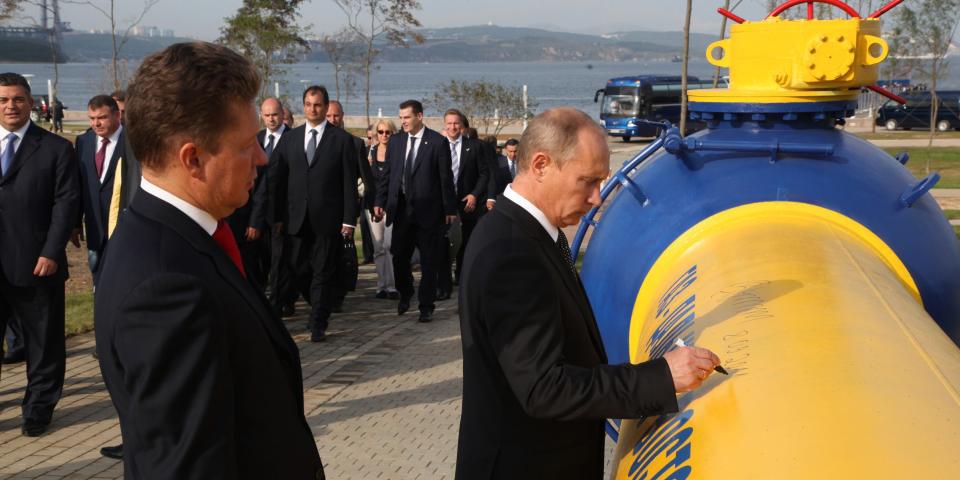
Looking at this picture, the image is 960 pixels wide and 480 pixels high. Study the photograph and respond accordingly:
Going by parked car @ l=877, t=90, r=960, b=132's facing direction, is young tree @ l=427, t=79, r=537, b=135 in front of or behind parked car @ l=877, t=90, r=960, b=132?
in front

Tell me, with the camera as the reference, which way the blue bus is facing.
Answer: facing the viewer and to the left of the viewer

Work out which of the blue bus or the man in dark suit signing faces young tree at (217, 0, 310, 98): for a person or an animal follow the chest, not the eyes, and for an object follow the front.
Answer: the blue bus

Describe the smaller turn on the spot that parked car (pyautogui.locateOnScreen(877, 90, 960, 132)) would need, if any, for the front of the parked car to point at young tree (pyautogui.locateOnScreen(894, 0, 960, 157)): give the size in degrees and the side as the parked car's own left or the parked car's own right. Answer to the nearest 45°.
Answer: approximately 90° to the parked car's own left

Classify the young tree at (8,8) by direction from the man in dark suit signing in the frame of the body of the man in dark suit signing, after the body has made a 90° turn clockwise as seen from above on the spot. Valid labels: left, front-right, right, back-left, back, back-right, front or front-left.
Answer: back-right

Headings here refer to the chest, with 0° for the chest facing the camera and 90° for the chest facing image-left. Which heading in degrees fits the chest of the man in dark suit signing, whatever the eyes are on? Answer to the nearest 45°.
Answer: approximately 270°

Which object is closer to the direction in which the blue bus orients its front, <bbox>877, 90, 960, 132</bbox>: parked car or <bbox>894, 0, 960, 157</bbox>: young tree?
the young tree

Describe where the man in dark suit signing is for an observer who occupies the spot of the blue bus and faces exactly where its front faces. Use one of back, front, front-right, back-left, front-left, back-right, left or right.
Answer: front-left

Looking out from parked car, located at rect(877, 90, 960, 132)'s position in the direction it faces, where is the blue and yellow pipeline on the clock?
The blue and yellow pipeline is roughly at 9 o'clock from the parked car.

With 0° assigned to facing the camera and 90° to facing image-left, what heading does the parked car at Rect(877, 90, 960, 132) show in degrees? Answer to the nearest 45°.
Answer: approximately 90°

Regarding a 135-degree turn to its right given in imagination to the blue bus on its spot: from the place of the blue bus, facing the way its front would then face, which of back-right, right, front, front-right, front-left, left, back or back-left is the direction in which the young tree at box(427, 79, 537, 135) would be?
back-left

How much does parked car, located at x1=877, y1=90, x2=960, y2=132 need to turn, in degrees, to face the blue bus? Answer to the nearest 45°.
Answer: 0° — it already faces it

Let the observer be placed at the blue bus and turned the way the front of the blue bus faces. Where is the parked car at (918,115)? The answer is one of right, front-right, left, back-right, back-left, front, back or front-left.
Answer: back-left

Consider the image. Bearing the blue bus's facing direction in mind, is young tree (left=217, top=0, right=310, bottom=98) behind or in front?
in front

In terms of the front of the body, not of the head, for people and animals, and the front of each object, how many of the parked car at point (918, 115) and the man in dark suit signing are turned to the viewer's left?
1

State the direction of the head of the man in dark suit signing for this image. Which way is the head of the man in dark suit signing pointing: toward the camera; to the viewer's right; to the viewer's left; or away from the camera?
to the viewer's right
